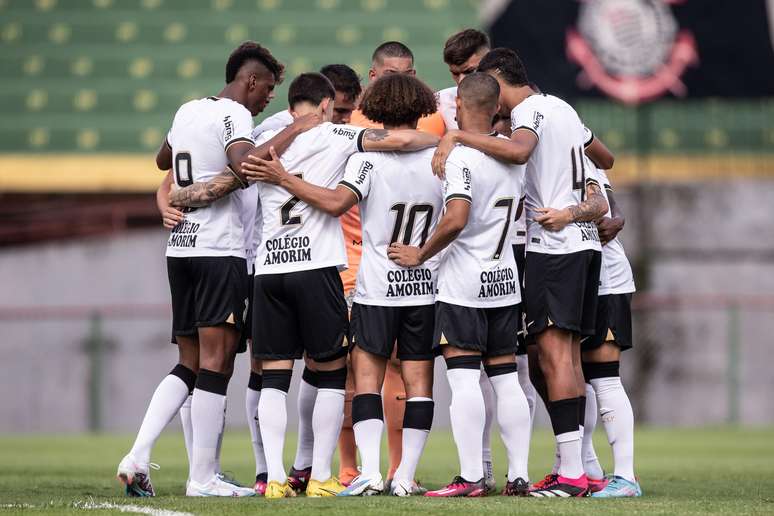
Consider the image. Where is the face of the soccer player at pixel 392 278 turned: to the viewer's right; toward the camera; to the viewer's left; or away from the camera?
away from the camera

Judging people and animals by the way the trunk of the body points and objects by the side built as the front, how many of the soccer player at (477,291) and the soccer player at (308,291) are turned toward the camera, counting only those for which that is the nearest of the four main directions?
0

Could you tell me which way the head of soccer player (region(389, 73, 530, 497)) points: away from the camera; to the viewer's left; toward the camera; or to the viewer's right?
away from the camera

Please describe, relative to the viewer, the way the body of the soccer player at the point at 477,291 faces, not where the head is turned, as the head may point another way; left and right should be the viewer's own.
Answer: facing away from the viewer and to the left of the viewer

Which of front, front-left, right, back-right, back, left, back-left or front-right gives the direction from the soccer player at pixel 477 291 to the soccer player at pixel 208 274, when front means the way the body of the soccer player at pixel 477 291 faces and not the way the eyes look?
front-left

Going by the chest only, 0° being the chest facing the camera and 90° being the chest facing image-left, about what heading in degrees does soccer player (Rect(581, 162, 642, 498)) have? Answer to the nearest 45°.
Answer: approximately 90°

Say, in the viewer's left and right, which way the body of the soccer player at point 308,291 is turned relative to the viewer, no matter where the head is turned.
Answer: facing away from the viewer and to the right of the viewer
